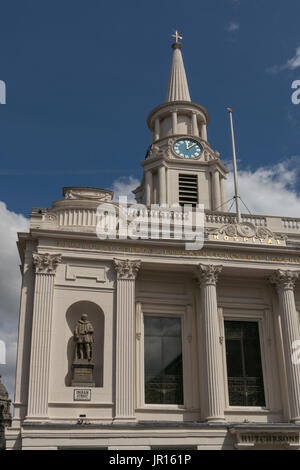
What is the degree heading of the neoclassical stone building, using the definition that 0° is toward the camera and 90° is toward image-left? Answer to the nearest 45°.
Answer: approximately 0°
